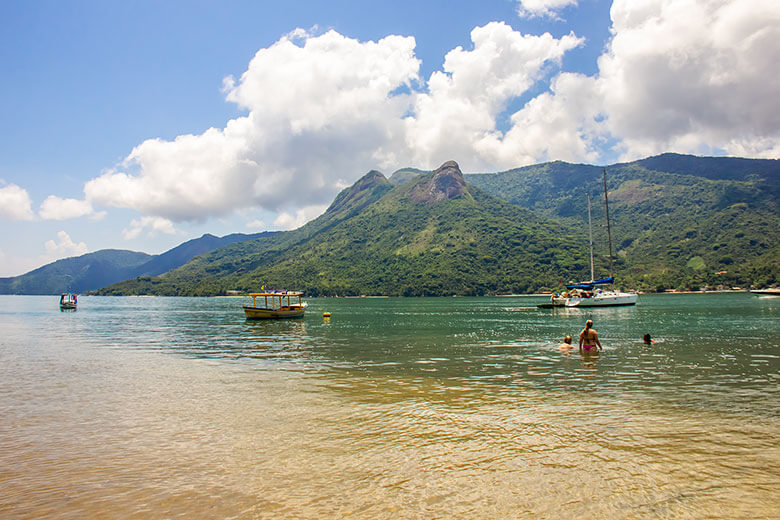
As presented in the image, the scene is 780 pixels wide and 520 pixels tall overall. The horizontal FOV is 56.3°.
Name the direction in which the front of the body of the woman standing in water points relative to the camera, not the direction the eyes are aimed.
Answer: away from the camera
